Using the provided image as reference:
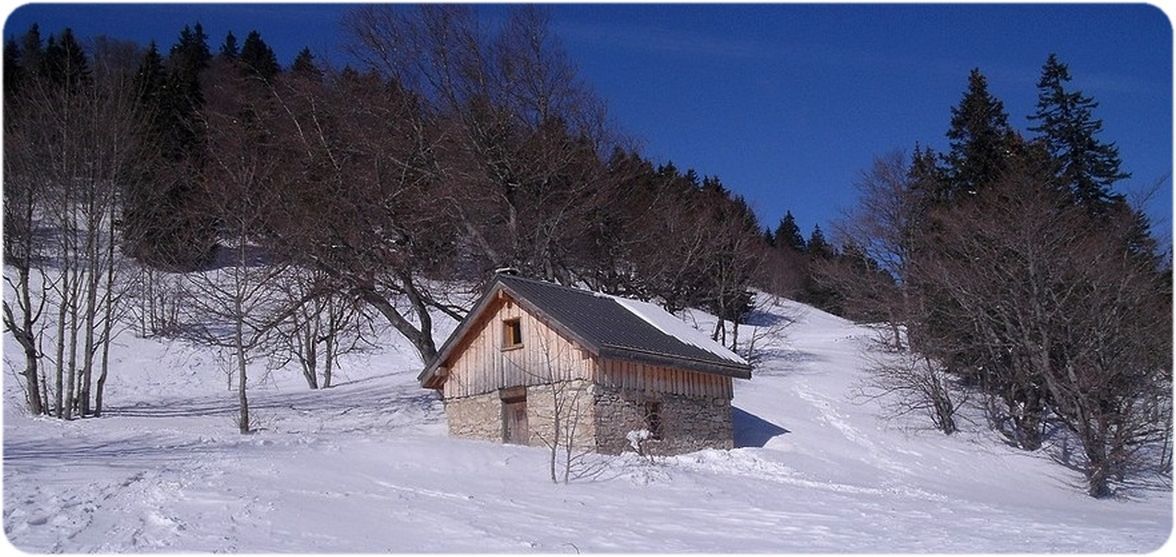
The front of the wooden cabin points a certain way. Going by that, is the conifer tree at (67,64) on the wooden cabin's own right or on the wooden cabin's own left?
on the wooden cabin's own right

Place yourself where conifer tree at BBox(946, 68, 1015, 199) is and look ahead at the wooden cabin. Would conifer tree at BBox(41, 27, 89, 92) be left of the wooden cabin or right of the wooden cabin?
right

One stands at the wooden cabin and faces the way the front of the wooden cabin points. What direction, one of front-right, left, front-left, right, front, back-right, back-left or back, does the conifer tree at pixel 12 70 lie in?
right

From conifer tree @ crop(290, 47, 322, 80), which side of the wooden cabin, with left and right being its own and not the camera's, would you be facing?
right

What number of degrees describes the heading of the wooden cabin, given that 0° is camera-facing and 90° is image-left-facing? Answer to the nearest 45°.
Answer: approximately 45°

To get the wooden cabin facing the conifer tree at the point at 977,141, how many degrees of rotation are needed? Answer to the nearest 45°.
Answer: approximately 180°
